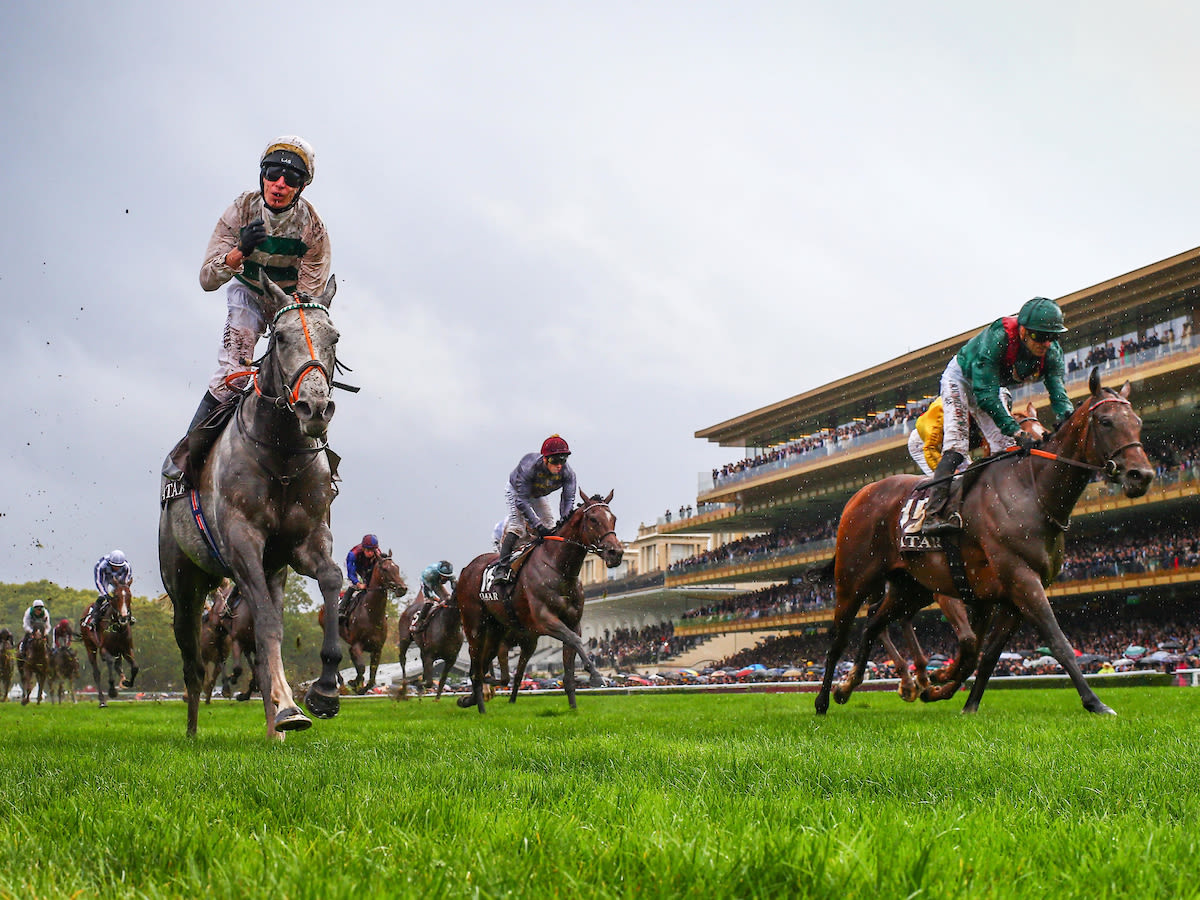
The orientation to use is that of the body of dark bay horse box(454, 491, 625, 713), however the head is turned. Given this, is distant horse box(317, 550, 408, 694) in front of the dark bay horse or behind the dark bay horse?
behind

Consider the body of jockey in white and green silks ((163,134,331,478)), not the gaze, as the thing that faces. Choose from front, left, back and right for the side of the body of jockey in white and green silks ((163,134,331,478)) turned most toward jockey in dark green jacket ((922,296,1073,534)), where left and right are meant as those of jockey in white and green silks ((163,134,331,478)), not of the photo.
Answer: left

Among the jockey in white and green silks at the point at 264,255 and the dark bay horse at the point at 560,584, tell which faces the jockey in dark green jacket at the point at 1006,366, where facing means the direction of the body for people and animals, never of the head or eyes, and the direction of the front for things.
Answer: the dark bay horse

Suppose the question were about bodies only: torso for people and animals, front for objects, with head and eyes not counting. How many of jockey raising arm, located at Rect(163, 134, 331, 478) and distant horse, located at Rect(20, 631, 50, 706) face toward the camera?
2

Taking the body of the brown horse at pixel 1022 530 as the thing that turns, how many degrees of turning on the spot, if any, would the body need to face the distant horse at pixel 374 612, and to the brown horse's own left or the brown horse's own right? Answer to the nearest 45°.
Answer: approximately 180°

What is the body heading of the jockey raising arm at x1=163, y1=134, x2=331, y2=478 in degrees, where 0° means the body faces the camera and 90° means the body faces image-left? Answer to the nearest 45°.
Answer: approximately 0°

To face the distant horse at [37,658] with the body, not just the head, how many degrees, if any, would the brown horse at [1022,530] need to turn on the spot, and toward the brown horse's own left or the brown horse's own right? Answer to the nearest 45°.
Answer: approximately 180°

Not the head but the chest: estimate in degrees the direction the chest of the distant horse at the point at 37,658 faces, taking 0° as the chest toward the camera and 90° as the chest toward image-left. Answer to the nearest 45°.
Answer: approximately 0°

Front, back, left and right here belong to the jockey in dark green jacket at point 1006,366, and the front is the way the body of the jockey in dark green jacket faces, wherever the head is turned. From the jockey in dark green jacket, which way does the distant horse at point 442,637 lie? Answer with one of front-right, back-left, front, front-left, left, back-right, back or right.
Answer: back

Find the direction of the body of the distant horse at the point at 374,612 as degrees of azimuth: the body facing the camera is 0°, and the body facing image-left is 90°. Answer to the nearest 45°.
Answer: approximately 315°

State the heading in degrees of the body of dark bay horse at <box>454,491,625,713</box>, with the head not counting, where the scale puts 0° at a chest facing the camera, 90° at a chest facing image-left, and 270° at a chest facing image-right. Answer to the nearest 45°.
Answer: approximately 315°

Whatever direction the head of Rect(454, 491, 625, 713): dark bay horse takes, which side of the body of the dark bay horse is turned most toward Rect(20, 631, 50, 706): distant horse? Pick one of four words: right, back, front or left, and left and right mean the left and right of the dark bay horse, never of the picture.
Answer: back

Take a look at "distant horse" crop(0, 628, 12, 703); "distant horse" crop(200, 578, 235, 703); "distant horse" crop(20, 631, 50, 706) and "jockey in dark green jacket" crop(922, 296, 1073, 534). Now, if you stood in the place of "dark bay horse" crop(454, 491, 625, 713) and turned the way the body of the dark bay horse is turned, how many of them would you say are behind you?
3
